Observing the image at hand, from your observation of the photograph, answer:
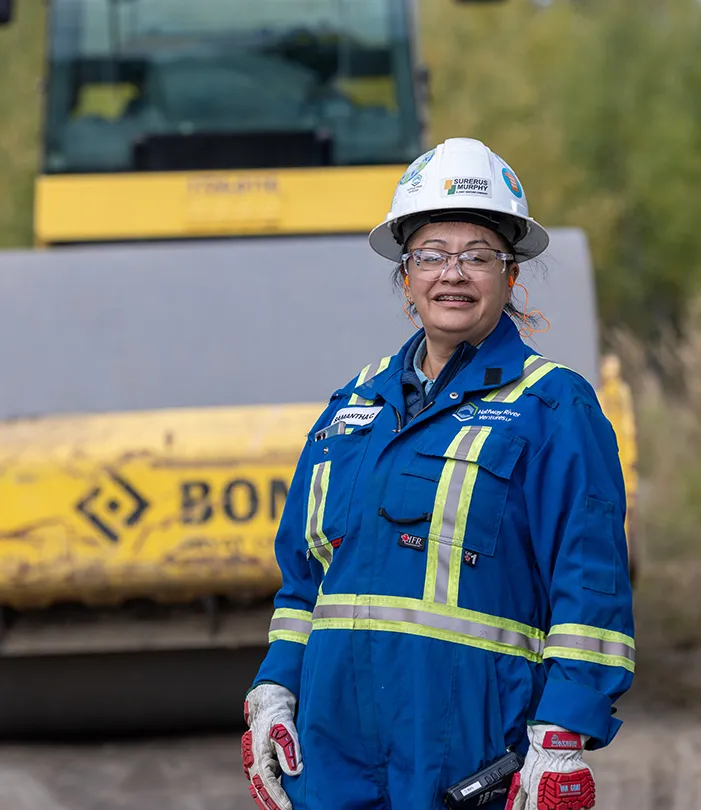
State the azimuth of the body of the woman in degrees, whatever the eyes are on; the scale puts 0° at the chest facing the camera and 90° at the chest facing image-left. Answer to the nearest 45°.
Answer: approximately 45°
